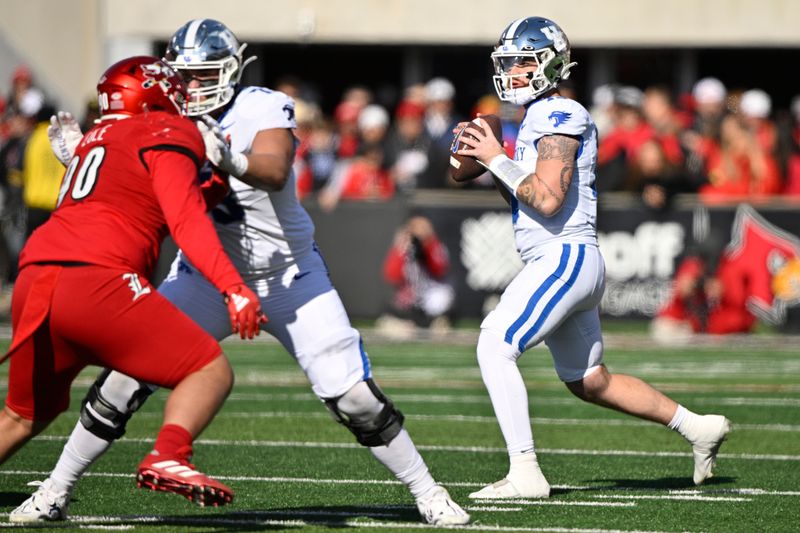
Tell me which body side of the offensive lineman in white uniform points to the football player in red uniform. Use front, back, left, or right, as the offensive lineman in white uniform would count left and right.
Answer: front

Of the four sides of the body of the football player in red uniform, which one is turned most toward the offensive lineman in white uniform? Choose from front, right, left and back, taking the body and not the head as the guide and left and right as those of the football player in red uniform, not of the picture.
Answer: front

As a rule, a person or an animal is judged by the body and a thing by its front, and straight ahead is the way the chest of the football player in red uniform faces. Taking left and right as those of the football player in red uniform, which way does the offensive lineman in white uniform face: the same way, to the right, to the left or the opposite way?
the opposite way

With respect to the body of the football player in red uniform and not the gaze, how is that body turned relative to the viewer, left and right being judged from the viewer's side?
facing away from the viewer and to the right of the viewer

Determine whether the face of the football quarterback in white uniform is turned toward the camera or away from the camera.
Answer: toward the camera

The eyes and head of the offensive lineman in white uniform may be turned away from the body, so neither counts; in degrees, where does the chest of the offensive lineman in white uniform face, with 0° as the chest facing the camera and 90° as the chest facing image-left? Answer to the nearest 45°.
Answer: approximately 45°

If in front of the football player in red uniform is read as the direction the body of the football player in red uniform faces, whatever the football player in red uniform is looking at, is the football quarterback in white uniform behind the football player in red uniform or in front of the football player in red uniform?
in front

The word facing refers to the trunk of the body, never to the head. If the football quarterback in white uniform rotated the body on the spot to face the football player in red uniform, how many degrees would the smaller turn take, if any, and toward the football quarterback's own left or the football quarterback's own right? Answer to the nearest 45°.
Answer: approximately 45° to the football quarterback's own left

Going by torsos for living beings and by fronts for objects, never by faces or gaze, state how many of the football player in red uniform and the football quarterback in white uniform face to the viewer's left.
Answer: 1

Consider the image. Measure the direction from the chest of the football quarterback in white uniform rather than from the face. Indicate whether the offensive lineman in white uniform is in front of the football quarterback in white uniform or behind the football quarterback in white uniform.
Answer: in front

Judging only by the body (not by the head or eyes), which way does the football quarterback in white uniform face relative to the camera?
to the viewer's left
